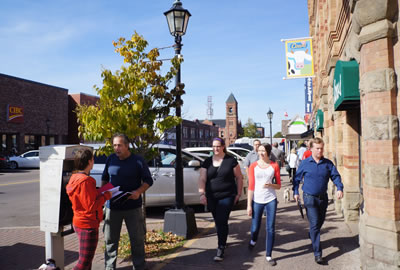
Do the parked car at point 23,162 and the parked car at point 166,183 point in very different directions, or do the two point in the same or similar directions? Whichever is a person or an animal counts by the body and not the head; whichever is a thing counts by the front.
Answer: very different directions

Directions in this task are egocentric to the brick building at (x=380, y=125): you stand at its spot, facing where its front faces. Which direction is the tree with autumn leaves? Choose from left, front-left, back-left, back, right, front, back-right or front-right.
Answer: front

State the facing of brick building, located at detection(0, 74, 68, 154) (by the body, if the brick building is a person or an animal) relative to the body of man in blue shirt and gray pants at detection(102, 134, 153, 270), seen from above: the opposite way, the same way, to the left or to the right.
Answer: to the left

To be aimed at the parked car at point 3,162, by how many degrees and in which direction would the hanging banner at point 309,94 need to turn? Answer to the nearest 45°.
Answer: approximately 90° to its right

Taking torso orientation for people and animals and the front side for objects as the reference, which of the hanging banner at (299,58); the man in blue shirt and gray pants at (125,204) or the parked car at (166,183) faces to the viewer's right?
the parked car

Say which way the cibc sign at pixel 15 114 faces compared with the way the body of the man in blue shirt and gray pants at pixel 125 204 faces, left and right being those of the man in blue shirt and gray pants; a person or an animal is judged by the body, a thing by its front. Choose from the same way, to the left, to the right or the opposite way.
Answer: to the left

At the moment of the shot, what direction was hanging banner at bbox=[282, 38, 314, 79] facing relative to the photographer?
facing the viewer

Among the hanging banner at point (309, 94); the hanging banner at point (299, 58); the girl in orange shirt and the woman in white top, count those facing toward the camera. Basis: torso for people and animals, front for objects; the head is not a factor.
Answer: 3

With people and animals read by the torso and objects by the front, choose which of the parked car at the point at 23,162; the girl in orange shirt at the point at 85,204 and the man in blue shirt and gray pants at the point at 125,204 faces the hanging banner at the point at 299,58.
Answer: the girl in orange shirt

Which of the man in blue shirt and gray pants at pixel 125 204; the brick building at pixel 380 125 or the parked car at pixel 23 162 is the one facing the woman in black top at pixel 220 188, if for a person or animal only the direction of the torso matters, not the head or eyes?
the brick building

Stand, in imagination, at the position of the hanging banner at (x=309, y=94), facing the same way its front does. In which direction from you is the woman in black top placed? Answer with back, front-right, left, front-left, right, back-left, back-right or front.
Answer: front

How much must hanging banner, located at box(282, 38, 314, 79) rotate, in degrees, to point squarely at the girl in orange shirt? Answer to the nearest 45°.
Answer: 0° — it already faces them

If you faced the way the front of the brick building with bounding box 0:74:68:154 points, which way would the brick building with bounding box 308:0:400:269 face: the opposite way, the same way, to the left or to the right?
the opposite way

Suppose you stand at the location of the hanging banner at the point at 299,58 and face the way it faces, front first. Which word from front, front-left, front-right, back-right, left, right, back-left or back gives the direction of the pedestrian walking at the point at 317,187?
front

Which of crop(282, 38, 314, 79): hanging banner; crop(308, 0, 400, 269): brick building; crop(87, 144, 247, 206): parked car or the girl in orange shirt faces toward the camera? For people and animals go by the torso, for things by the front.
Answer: the hanging banner

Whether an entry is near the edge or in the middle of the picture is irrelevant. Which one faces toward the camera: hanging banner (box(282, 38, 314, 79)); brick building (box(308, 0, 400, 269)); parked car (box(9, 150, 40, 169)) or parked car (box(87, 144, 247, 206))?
the hanging banner

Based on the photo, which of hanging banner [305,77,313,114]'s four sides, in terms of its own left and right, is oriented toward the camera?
front

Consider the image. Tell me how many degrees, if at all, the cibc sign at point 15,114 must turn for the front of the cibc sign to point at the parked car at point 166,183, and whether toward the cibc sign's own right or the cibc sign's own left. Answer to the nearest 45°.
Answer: approximately 45° to the cibc sign's own right

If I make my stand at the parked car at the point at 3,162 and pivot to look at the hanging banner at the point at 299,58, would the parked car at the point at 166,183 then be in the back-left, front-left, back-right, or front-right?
front-right

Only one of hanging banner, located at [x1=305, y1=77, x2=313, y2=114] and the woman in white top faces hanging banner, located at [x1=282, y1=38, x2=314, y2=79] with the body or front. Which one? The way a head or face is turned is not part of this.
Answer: hanging banner, located at [x1=305, y1=77, x2=313, y2=114]

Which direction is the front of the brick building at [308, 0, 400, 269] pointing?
to the viewer's left
